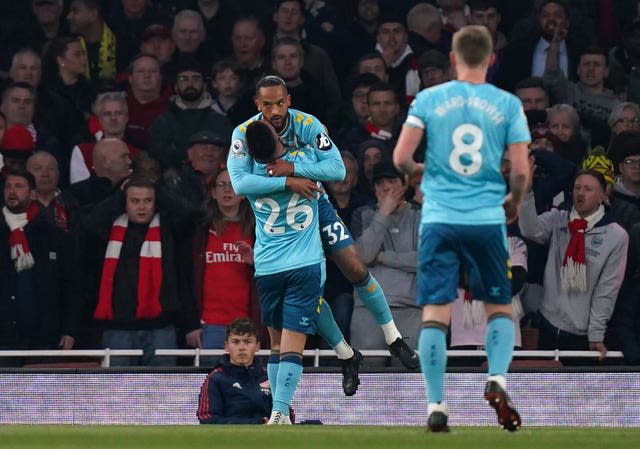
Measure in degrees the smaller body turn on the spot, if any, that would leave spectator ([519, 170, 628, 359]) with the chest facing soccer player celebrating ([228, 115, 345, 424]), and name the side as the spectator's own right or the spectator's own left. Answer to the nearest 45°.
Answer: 0° — they already face them

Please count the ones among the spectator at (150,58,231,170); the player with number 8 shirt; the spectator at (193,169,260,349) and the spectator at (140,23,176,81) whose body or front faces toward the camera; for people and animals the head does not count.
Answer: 3

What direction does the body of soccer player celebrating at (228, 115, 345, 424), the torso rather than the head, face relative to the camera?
away from the camera

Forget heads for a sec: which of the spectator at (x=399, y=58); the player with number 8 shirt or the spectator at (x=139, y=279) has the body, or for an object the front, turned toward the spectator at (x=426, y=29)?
the player with number 8 shirt

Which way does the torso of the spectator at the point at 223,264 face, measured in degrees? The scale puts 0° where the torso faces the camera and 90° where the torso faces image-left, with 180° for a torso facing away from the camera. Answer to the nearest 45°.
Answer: approximately 0°

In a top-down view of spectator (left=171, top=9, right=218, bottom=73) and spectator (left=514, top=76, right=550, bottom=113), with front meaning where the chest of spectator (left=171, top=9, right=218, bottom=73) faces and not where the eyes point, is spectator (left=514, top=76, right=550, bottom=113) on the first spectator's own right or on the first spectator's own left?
on the first spectator's own left

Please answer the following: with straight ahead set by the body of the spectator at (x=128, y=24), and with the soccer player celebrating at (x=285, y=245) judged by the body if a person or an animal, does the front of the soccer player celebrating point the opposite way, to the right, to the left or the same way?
the opposite way

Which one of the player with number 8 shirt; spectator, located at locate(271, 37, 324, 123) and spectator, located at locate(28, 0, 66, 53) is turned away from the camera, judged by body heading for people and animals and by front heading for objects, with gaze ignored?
the player with number 8 shirt
